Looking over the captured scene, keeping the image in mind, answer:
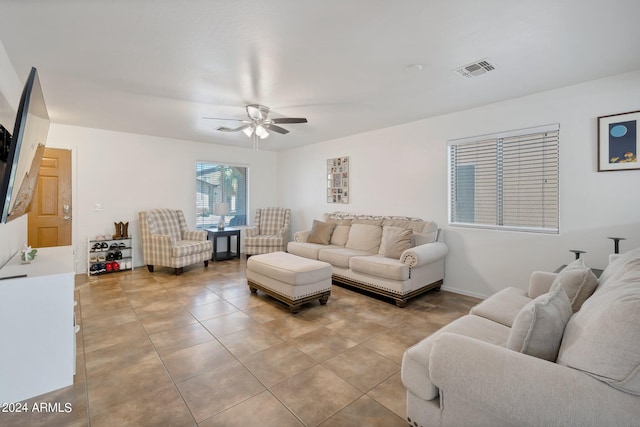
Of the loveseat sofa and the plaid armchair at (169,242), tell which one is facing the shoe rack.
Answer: the loveseat sofa

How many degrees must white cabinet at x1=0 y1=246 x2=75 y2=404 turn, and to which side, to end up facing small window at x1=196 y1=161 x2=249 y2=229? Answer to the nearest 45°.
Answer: approximately 45° to its left

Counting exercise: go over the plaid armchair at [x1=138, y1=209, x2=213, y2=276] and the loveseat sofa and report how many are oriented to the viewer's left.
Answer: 1

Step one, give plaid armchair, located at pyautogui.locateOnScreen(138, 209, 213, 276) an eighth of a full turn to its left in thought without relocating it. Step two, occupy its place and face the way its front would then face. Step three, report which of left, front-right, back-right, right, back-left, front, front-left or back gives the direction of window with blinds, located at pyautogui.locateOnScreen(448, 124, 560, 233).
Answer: front-right

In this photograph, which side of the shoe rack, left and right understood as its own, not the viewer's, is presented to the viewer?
front

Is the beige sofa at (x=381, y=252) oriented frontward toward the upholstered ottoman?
yes

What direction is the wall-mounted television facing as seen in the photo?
to the viewer's right

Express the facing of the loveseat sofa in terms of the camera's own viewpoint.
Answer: facing to the left of the viewer

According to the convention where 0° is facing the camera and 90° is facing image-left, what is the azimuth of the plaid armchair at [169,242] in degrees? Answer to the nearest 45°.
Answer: approximately 315°

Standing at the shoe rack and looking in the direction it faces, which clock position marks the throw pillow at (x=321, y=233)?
The throw pillow is roughly at 10 o'clock from the shoe rack.

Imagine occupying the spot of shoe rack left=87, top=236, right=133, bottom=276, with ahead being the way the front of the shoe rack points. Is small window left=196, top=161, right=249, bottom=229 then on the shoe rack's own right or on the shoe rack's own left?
on the shoe rack's own left

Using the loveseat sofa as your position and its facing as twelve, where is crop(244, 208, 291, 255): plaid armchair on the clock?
The plaid armchair is roughly at 1 o'clock from the loveseat sofa.

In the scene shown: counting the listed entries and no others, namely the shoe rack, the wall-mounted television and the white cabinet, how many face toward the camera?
1

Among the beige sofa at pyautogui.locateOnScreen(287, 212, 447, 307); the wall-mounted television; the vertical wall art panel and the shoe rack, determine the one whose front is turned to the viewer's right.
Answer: the wall-mounted television

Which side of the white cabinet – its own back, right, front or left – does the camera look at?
right

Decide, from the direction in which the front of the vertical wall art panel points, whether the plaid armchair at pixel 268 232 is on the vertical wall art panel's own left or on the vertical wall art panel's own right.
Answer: on the vertical wall art panel's own right

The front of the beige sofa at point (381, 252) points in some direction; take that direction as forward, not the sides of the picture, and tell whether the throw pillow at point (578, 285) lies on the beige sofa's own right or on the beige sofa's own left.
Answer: on the beige sofa's own left
